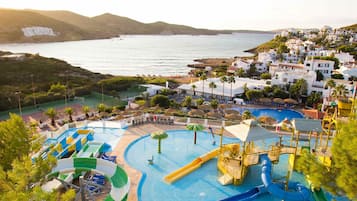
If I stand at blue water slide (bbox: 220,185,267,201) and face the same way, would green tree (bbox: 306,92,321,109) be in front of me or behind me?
behind

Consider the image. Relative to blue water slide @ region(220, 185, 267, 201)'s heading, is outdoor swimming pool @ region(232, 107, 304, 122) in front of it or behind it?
behind

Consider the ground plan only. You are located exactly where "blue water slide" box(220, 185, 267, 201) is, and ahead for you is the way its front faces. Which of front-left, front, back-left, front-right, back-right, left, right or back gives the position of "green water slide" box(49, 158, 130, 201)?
front-right

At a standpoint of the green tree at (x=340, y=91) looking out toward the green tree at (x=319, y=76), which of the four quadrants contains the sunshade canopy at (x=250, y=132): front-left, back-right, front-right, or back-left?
back-left

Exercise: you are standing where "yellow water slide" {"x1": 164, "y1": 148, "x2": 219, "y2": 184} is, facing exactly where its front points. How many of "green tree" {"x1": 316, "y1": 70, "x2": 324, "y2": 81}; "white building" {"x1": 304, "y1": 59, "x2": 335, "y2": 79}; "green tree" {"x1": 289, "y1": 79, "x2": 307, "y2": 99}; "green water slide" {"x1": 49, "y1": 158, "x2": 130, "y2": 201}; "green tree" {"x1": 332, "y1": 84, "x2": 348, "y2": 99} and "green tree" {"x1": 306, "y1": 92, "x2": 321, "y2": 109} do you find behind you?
5

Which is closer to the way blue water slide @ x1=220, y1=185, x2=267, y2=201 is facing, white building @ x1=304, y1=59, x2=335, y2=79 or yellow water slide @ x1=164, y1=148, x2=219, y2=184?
the yellow water slide

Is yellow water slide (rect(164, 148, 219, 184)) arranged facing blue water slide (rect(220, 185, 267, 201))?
no

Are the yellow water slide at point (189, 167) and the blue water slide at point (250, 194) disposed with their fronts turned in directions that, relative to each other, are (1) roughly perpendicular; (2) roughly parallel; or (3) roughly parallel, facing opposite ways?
roughly parallel

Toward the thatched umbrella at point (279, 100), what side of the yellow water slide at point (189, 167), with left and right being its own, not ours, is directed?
back

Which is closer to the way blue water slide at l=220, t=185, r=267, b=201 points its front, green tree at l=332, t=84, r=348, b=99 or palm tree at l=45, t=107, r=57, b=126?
the palm tree

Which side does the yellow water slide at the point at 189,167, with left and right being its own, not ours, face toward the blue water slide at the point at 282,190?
left

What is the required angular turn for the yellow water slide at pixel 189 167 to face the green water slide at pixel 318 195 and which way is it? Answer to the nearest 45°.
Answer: approximately 135° to its left

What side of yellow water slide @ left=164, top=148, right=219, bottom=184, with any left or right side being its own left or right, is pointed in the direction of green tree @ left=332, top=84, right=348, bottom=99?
back

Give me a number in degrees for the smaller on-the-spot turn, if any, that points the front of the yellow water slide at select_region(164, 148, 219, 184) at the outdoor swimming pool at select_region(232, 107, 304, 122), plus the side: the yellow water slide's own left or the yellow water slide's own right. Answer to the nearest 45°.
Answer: approximately 180°

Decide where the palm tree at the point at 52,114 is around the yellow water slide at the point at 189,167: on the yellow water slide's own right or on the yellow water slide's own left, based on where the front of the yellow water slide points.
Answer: on the yellow water slide's own right

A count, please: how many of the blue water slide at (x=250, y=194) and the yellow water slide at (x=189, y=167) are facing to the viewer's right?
0

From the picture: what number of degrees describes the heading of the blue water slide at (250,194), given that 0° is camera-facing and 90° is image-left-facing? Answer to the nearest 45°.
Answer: approximately 45°
